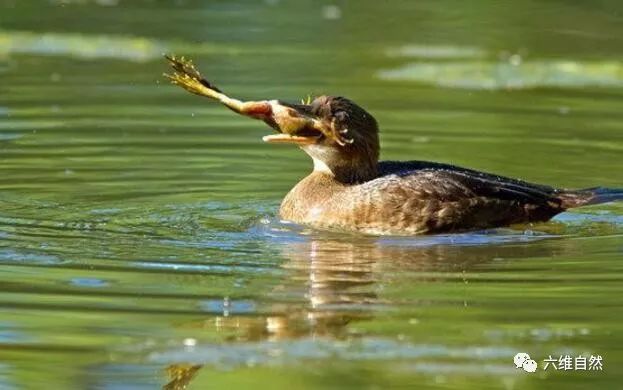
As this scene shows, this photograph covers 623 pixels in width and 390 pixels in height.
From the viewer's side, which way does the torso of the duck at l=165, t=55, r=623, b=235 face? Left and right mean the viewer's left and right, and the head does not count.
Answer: facing to the left of the viewer
